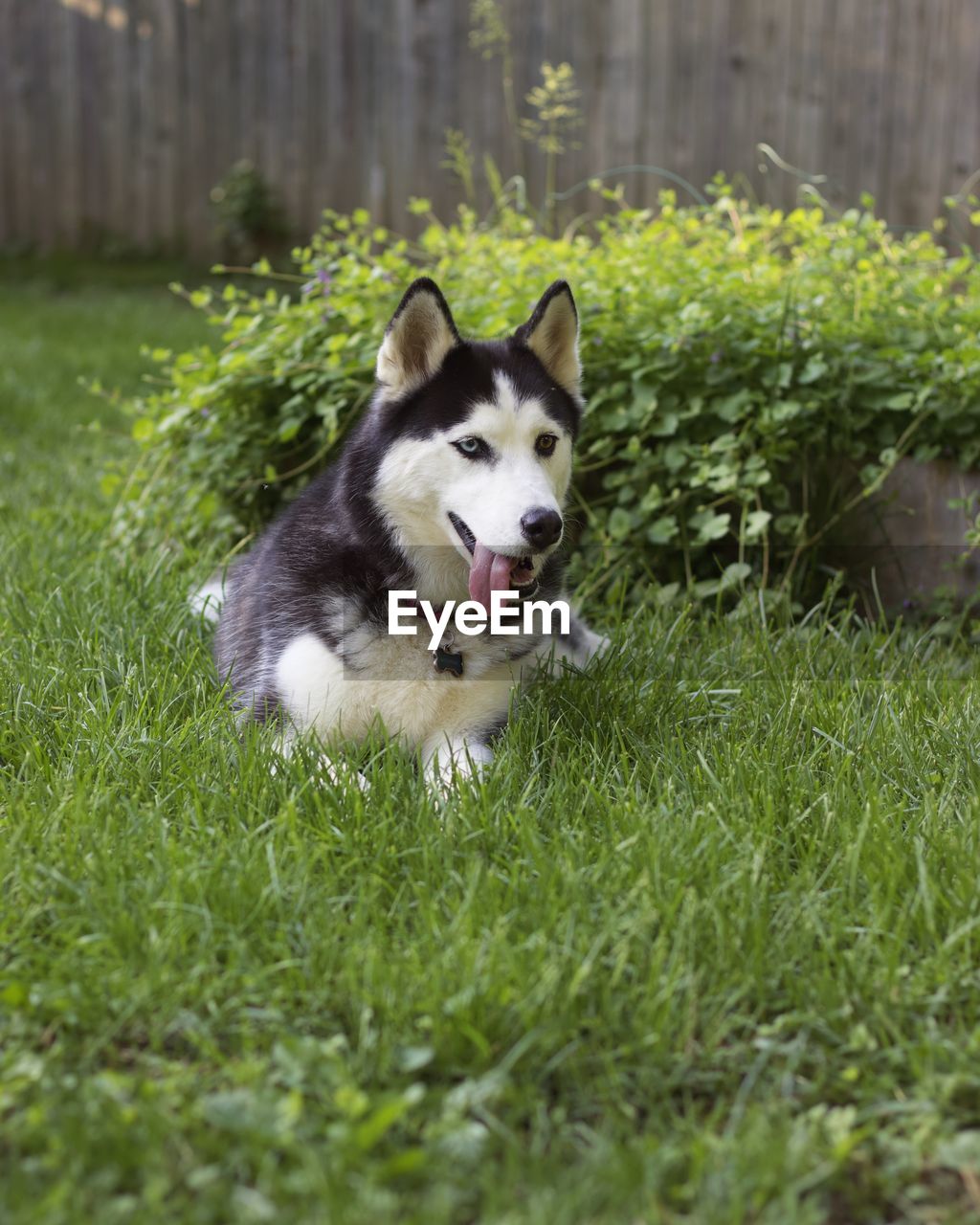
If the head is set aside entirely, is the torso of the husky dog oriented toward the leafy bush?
no

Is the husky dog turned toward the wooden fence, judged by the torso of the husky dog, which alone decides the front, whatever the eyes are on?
no
